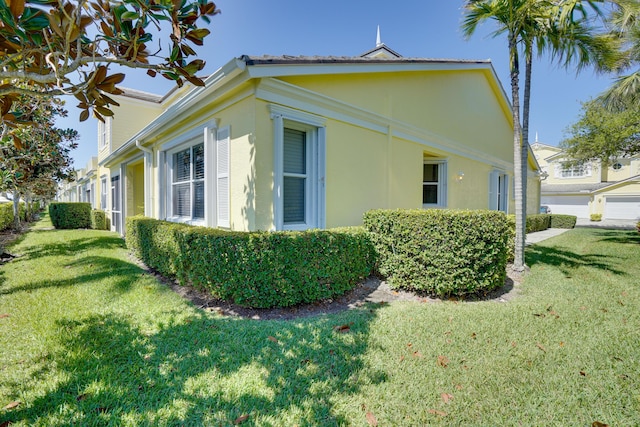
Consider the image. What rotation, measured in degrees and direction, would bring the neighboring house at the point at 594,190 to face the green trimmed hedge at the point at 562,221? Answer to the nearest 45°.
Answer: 0° — it already faces it

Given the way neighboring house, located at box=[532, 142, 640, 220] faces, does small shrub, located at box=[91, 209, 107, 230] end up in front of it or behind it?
in front

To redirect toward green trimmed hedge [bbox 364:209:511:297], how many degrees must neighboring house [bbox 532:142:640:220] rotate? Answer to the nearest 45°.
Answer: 0° — it already faces it

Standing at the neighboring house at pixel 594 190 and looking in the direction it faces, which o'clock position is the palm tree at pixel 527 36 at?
The palm tree is roughly at 12 o'clock from the neighboring house.

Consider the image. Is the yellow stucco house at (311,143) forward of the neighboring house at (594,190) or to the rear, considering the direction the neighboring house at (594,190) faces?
forward

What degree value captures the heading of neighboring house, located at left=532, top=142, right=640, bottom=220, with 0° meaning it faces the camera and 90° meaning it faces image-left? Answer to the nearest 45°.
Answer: approximately 0°

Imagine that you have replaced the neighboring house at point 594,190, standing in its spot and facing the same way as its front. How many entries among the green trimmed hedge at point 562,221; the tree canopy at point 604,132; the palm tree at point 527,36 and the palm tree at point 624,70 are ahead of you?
4

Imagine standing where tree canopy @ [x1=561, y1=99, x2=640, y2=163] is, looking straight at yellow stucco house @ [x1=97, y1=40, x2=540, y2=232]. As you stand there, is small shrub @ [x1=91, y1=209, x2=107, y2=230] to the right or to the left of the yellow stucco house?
right
